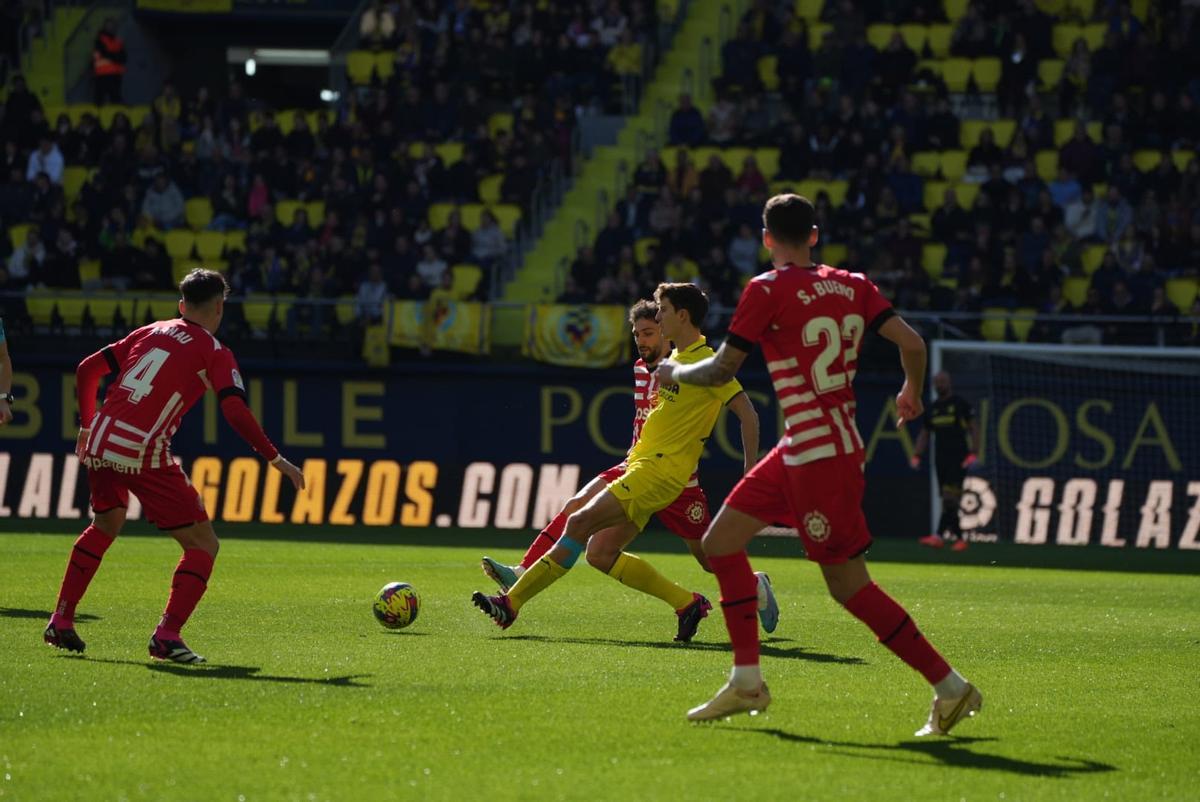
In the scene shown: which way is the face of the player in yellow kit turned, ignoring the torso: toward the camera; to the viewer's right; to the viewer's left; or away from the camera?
to the viewer's left

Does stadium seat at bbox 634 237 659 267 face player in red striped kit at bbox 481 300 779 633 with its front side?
yes

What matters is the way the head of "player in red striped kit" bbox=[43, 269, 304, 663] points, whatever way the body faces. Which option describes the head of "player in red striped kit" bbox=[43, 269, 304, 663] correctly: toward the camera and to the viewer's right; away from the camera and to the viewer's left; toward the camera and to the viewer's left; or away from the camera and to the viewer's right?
away from the camera and to the viewer's right

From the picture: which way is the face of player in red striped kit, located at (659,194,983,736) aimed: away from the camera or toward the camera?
away from the camera

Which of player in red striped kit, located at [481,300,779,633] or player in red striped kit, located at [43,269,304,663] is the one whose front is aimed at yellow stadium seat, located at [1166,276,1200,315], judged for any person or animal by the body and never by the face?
player in red striped kit, located at [43,269,304,663]

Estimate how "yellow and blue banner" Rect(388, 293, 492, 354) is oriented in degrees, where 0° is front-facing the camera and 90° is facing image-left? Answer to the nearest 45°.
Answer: approximately 0°

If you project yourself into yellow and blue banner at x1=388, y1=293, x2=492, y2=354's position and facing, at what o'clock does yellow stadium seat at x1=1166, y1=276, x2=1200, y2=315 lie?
The yellow stadium seat is roughly at 9 o'clock from the yellow and blue banner.

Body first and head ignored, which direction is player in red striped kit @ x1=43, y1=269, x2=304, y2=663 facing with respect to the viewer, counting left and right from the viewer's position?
facing away from the viewer and to the right of the viewer

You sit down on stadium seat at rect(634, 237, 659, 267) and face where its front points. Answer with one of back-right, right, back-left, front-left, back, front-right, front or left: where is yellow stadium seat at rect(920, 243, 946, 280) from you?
left
